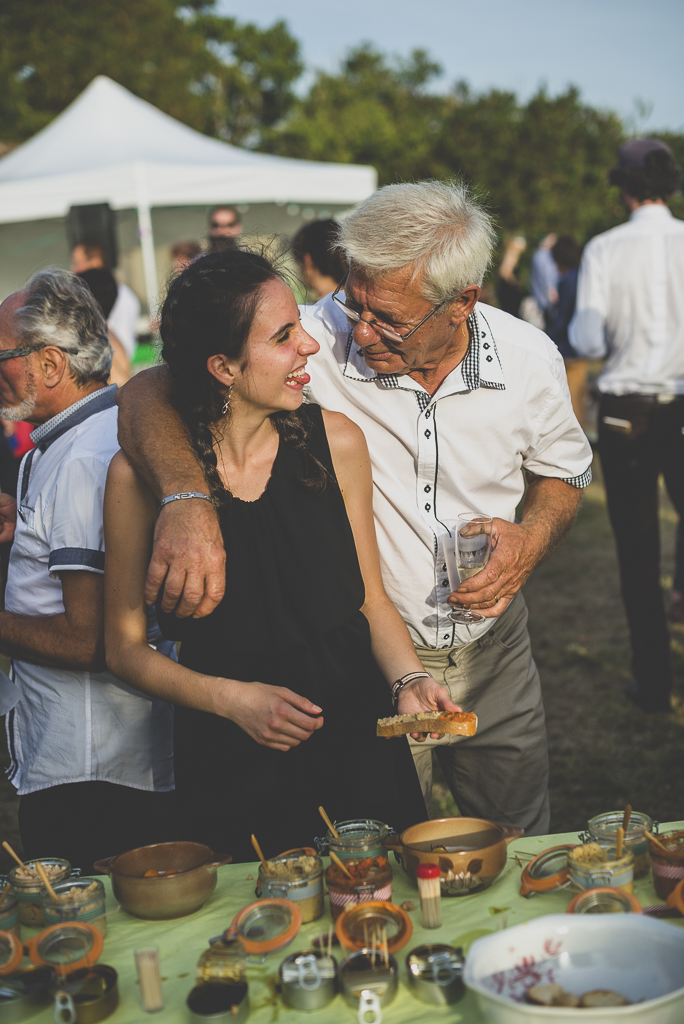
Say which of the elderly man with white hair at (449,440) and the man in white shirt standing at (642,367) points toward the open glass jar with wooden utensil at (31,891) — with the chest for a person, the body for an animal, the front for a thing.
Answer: the elderly man with white hair

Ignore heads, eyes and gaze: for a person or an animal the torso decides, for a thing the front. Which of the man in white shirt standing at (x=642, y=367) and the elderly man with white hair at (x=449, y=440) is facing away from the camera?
the man in white shirt standing

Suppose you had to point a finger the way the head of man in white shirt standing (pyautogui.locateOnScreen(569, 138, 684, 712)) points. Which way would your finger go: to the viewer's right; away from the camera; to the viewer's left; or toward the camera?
away from the camera

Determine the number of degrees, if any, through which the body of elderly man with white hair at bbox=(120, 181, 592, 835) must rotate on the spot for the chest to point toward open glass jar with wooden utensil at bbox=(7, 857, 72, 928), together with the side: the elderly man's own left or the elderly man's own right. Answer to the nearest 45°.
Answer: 0° — they already face it

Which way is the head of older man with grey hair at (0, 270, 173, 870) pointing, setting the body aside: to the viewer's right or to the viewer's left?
to the viewer's left

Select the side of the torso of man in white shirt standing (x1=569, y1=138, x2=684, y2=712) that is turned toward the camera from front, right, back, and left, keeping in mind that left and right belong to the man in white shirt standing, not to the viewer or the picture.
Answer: back

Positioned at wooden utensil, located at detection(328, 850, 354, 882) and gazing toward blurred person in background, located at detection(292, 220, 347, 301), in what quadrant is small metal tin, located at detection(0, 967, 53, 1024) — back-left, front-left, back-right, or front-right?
back-left

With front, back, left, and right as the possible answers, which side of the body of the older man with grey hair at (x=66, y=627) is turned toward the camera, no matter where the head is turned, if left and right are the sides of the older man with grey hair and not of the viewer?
left
